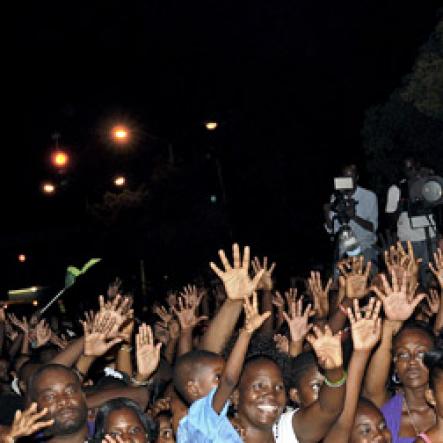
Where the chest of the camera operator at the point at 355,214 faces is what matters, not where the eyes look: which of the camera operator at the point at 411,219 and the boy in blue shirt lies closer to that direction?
the boy in blue shirt

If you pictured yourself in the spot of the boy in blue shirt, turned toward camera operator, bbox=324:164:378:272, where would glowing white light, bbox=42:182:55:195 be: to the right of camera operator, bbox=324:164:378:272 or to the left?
left

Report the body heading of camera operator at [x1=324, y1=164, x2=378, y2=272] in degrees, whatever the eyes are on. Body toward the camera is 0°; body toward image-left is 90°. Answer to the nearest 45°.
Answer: approximately 45°

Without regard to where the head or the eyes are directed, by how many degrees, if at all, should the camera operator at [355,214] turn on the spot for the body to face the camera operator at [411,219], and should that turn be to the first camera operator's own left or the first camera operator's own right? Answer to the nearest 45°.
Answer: approximately 135° to the first camera operator's own left

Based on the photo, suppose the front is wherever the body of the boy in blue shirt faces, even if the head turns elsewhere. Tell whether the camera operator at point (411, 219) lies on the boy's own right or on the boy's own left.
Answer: on the boy's own left

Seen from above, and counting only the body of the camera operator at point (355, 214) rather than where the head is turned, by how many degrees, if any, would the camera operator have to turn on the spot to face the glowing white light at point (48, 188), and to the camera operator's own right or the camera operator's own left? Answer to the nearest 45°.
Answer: approximately 90° to the camera operator's own right
